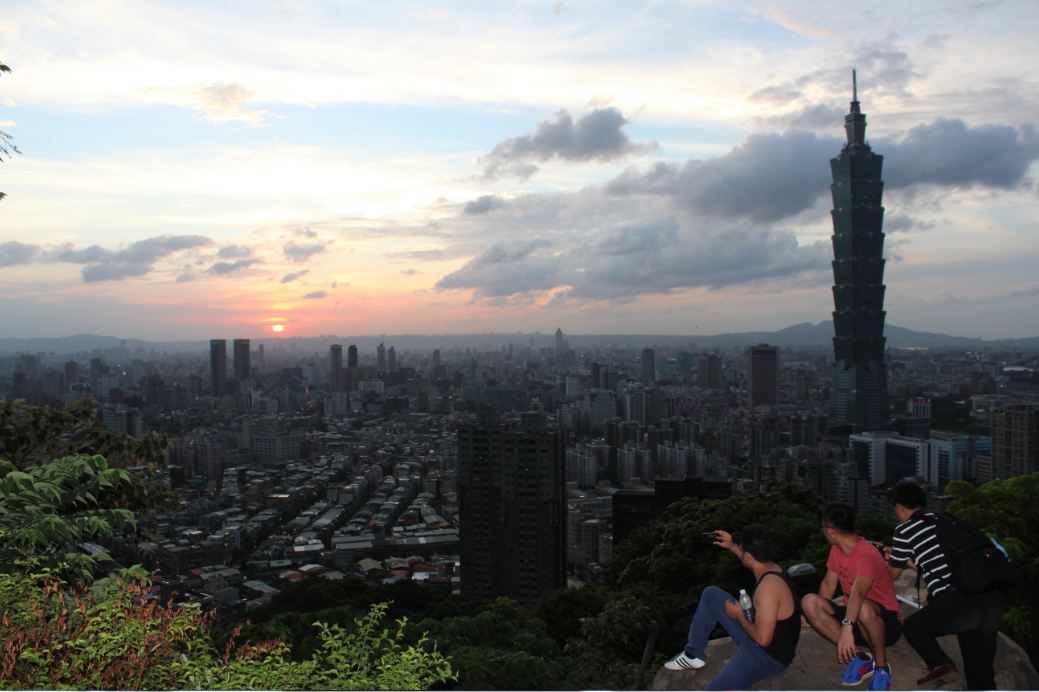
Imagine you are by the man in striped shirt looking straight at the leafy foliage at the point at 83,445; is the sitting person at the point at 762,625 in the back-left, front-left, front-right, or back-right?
front-left

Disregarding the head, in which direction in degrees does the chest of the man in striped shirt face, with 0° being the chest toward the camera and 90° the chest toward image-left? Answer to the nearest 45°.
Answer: approximately 90°

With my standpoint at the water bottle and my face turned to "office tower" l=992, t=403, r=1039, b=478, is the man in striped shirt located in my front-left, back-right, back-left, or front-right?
front-right

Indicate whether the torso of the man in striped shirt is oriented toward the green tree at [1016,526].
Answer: no

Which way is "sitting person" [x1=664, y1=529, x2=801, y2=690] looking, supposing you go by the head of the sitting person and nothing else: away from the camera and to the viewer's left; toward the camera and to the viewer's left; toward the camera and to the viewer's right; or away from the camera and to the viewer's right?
away from the camera and to the viewer's left

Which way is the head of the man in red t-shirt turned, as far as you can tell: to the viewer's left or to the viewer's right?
to the viewer's left

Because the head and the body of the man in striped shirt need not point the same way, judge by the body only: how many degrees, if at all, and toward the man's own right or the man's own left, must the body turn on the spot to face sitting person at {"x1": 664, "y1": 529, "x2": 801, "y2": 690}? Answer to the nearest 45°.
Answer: approximately 45° to the man's own left

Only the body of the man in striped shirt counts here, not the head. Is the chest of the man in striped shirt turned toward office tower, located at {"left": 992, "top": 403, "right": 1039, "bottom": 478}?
no
